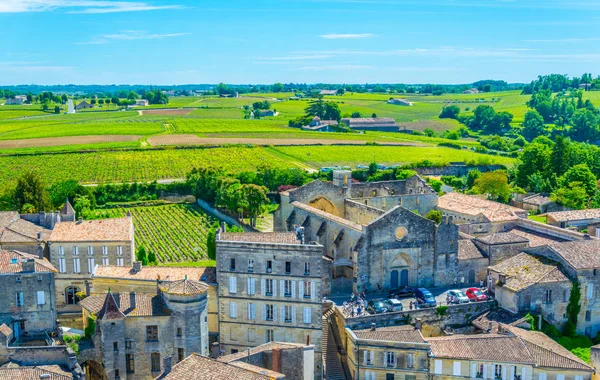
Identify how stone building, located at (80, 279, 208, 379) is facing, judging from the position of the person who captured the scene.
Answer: facing the viewer

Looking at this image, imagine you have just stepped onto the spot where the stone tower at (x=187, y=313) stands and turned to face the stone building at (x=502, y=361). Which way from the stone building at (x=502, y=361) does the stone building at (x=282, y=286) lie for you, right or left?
left

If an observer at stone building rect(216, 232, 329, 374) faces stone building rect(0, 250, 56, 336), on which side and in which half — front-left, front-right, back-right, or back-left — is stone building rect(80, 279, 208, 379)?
front-left

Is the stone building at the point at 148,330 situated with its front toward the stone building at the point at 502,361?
no

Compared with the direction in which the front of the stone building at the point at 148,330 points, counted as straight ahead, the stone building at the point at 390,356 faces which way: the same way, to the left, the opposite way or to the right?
the same way

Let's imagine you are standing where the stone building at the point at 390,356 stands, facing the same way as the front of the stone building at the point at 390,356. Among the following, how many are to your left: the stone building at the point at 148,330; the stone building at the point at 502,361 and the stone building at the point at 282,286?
1

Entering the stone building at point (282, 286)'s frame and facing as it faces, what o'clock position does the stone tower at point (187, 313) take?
The stone tower is roughly at 2 o'clock from the stone building.

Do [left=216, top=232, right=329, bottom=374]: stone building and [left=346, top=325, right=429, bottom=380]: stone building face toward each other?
no

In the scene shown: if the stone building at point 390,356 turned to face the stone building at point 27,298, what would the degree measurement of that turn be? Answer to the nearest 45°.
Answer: approximately 90° to its right

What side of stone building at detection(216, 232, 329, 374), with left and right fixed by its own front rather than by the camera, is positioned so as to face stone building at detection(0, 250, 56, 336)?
right

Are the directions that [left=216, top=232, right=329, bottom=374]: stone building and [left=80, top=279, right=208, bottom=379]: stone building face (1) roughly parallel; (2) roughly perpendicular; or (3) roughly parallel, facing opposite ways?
roughly parallel

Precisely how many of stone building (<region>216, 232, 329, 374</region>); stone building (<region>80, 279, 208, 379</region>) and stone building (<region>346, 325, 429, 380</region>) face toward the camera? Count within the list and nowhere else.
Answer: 3

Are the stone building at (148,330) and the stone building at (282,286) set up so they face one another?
no

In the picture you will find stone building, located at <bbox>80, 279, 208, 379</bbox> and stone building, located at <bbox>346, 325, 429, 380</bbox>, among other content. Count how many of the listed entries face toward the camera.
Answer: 2

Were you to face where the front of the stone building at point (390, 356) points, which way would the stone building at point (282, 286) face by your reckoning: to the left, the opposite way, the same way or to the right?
the same way

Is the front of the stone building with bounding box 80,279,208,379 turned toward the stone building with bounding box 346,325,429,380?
no

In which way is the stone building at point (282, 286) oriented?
toward the camera

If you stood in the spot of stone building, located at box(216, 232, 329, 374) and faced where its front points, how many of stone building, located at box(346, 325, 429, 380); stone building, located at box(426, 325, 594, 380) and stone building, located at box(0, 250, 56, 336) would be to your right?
1
